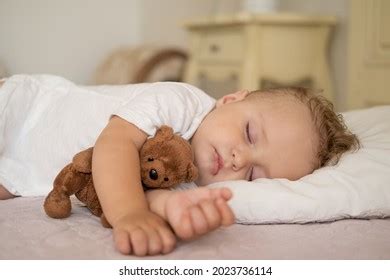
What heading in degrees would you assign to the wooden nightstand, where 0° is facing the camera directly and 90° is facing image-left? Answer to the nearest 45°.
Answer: approximately 45°

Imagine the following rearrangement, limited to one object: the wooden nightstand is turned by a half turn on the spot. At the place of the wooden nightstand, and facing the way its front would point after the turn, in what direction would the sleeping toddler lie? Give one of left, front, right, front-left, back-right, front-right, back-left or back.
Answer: back-right

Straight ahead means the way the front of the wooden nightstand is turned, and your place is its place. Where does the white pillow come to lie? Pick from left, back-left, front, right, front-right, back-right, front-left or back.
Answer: front-left
